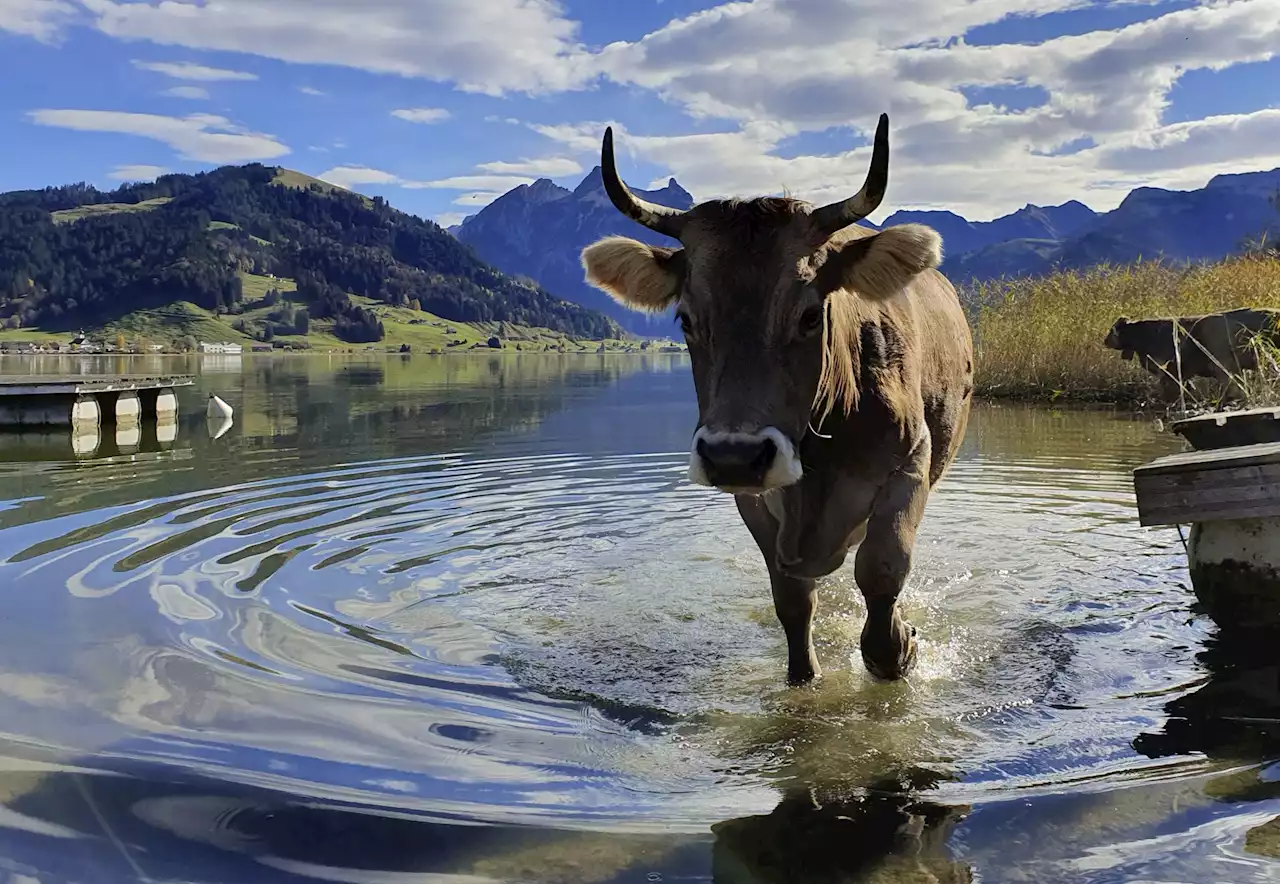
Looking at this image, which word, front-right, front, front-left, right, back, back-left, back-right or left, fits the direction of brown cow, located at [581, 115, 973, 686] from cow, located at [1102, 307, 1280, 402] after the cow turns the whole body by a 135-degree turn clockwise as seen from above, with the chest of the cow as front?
back-right

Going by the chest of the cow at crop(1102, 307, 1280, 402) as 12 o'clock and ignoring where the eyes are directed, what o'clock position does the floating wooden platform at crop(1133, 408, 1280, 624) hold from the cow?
The floating wooden platform is roughly at 9 o'clock from the cow.

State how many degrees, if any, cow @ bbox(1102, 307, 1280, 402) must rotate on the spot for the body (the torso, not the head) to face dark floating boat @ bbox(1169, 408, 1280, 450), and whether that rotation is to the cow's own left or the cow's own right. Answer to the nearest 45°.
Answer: approximately 90° to the cow's own left

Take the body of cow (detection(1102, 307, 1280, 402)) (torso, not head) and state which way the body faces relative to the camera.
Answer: to the viewer's left

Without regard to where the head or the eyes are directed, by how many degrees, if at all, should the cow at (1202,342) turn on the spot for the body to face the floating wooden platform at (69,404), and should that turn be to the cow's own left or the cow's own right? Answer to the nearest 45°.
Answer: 0° — it already faces it

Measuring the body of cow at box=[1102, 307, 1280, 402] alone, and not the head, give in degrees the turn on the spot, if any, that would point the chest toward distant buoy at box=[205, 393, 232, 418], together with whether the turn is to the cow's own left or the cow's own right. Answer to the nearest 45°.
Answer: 0° — it already faces it
